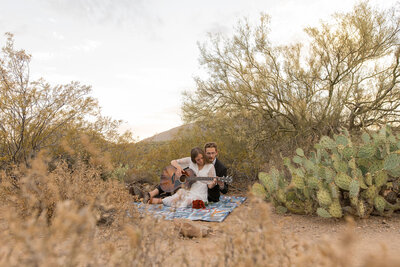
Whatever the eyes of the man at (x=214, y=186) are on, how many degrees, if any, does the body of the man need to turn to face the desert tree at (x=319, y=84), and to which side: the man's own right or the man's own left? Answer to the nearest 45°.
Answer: approximately 180°

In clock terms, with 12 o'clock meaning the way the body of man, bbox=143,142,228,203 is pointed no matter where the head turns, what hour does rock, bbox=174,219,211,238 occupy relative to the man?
The rock is roughly at 11 o'clock from the man.

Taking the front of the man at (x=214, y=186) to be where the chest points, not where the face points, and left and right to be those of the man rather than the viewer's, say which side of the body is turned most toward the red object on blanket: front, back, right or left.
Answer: front
